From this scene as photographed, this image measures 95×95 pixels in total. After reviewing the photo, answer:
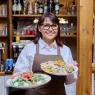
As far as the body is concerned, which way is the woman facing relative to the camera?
toward the camera

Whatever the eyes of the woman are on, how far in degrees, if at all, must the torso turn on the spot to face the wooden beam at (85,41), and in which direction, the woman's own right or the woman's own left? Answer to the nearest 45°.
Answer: approximately 135° to the woman's own left

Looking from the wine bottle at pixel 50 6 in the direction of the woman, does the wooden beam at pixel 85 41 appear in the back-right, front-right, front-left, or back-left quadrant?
front-left

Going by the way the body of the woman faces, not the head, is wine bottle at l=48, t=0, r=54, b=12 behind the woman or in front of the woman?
behind

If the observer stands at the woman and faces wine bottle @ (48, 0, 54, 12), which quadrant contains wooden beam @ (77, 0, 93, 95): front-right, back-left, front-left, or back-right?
front-right

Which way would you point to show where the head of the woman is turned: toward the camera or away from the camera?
toward the camera

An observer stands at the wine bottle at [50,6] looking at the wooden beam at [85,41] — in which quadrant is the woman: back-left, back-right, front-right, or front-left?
front-right
